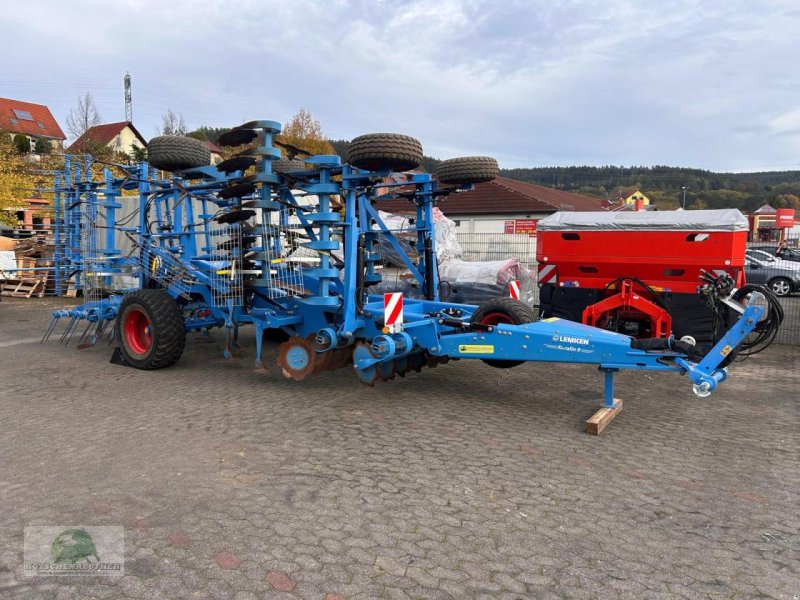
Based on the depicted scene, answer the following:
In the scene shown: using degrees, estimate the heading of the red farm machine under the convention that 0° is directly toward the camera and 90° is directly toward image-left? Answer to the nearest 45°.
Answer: approximately 0°

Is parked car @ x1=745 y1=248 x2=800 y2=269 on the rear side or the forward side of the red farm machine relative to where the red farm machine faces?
on the rear side

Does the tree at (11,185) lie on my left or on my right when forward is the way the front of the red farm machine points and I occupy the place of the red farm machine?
on my right

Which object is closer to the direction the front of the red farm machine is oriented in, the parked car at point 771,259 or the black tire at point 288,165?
the black tire

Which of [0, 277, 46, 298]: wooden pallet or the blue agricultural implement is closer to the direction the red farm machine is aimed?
the blue agricultural implement

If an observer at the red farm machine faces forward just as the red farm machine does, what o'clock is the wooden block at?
The wooden block is roughly at 12 o'clock from the red farm machine.
